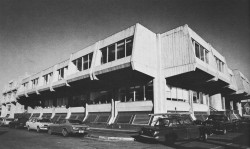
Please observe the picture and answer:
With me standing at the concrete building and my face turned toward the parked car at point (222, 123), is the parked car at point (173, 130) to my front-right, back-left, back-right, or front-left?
front-right

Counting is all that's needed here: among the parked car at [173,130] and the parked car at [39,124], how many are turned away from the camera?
0
